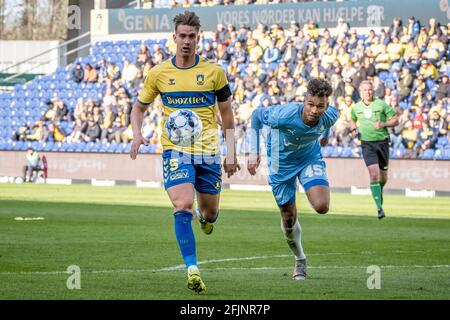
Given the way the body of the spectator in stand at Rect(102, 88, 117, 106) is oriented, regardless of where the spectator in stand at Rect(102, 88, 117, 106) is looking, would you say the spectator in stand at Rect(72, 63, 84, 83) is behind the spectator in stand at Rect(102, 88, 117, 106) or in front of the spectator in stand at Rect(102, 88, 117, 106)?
behind

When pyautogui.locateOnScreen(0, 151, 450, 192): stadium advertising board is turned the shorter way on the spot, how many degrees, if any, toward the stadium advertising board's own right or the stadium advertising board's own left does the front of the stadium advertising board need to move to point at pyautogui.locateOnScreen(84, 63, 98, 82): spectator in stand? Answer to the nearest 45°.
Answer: approximately 135° to the stadium advertising board's own right

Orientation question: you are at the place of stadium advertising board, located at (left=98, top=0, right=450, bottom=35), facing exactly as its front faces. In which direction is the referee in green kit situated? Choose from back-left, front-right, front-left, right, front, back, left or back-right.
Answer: front

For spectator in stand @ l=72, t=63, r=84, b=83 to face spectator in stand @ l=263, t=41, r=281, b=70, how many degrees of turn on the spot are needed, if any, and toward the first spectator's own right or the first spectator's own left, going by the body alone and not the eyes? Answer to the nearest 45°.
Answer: approximately 45° to the first spectator's own left

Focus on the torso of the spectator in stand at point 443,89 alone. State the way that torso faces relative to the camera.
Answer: toward the camera

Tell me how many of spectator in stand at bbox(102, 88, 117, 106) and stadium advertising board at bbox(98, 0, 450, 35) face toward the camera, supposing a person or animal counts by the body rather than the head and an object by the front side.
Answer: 2

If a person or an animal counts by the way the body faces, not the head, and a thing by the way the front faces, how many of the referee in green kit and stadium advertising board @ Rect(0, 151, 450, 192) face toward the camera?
2

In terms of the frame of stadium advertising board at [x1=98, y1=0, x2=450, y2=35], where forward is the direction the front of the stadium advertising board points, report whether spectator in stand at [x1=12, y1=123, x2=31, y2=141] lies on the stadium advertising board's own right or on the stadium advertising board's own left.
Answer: on the stadium advertising board's own right

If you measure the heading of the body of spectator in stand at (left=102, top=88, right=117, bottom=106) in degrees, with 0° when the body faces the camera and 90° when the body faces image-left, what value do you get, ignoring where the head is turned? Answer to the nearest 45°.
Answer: approximately 0°

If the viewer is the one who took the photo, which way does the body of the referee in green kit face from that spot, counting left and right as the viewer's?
facing the viewer

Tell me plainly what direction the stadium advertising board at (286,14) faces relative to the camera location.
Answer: facing the viewer
